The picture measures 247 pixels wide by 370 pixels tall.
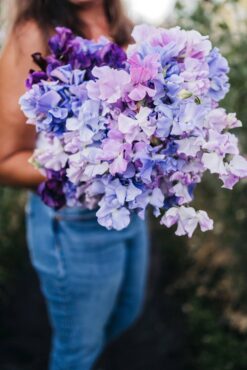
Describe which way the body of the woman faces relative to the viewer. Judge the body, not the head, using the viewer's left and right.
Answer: facing the viewer and to the right of the viewer
